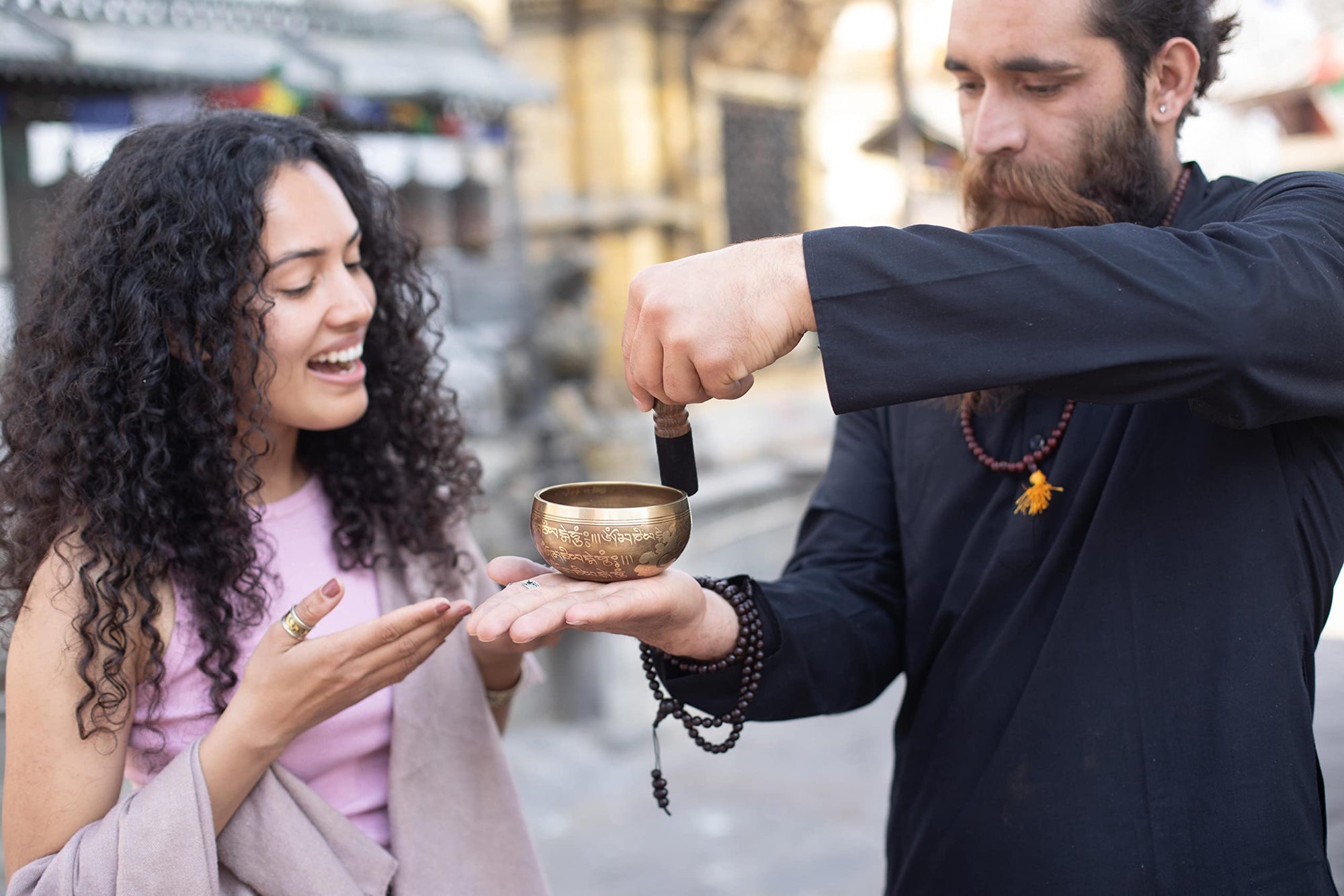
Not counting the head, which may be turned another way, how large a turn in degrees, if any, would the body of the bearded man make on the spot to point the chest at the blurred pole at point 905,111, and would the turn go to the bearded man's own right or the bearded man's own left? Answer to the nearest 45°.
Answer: approximately 135° to the bearded man's own right

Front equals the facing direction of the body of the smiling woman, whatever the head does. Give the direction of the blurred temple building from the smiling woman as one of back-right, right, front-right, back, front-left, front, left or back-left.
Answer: back-left

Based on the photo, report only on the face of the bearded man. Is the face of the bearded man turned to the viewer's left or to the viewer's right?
to the viewer's left

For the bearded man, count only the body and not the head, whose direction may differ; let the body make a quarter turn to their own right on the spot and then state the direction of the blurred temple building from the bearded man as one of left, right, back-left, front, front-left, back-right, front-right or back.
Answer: front

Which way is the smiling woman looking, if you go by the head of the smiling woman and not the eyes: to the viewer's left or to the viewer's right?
to the viewer's right

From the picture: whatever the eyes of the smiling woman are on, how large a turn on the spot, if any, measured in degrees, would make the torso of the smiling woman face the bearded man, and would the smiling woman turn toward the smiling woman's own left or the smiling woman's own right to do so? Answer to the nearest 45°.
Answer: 0° — they already face them

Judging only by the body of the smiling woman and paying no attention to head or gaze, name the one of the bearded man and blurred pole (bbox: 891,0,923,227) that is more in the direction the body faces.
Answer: the bearded man

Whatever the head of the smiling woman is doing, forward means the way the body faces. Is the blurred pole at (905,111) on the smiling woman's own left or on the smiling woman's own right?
on the smiling woman's own left

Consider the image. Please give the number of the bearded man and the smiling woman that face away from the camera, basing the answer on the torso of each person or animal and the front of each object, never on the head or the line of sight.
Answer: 0

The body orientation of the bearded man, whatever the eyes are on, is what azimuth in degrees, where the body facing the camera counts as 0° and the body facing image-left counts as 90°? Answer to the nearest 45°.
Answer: approximately 45°

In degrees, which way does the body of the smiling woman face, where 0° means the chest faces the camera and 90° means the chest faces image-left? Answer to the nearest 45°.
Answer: approximately 315°
